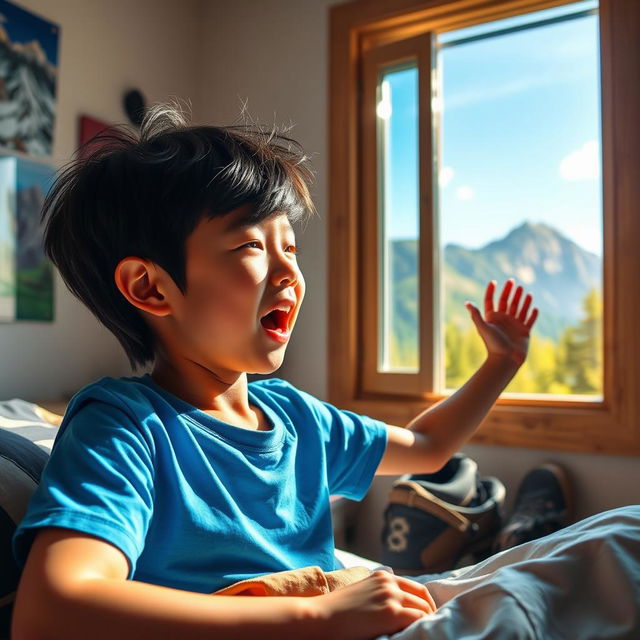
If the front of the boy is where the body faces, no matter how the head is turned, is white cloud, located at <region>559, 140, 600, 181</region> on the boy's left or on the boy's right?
on the boy's left

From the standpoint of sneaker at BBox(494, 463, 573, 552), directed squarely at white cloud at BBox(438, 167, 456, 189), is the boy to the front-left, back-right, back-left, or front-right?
back-left

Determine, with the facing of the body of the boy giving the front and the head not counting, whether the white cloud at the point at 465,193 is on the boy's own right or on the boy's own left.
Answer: on the boy's own left

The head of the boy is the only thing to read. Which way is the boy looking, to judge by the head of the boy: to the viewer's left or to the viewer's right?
to the viewer's right

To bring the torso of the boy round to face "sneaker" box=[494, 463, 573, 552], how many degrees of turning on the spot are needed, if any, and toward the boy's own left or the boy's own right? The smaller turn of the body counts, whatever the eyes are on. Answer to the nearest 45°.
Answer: approximately 90° to the boy's own left

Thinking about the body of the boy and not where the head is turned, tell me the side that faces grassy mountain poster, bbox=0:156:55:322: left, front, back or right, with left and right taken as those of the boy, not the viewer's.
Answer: back

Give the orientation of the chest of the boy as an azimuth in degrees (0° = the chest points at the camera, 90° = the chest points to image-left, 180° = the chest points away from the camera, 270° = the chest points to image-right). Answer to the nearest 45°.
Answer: approximately 315°
